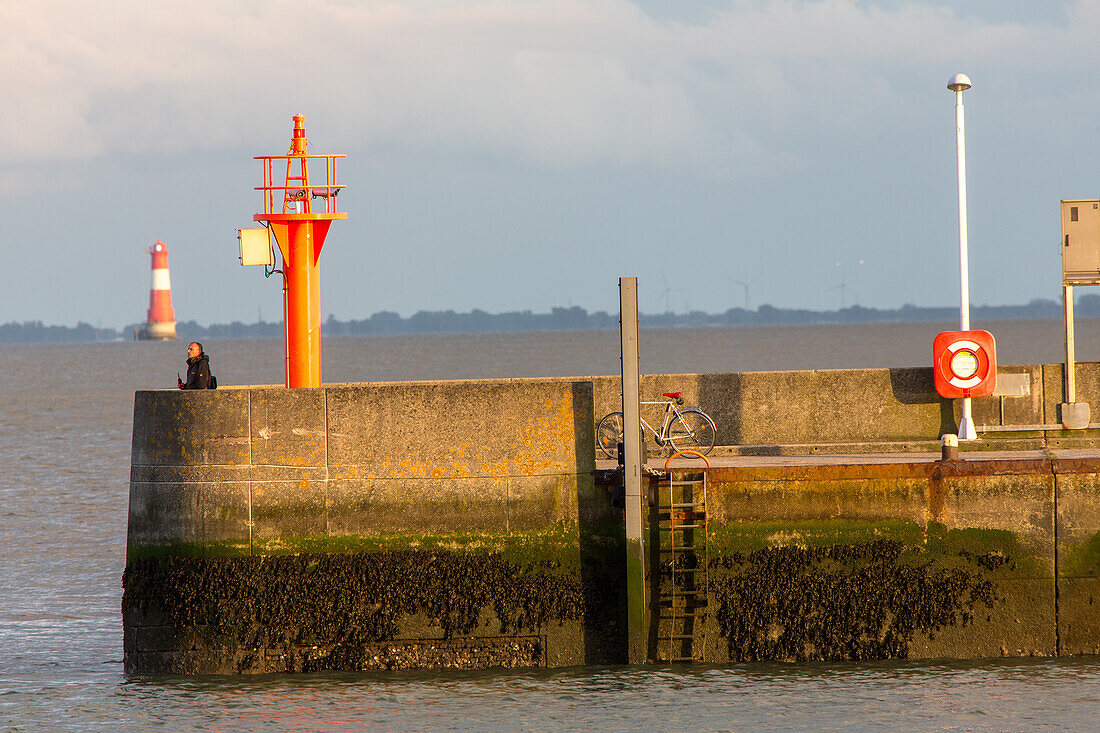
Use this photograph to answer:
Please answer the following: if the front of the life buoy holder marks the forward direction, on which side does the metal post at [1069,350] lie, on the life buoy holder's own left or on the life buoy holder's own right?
on the life buoy holder's own left

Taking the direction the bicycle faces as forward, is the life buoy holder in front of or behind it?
behind

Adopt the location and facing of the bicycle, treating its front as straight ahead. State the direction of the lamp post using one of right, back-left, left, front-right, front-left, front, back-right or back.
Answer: back

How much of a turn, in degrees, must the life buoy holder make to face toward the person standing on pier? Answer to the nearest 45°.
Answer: approximately 90° to its right

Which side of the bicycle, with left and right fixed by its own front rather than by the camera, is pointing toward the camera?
left

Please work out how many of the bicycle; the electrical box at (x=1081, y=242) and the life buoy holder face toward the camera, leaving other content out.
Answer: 2

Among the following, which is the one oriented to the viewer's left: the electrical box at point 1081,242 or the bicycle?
the bicycle

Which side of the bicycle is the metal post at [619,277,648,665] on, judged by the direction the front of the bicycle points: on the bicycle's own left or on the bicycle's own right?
on the bicycle's own left

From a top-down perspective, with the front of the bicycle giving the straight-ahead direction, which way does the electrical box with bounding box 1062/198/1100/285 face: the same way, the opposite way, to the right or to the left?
to the left

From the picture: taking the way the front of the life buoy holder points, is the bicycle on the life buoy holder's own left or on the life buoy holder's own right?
on the life buoy holder's own right

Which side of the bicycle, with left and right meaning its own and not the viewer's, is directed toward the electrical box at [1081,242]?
back

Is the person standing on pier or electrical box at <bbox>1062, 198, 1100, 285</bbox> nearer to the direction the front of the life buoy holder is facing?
the person standing on pier

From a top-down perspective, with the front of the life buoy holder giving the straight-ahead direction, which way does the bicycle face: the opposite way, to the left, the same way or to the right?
to the right
